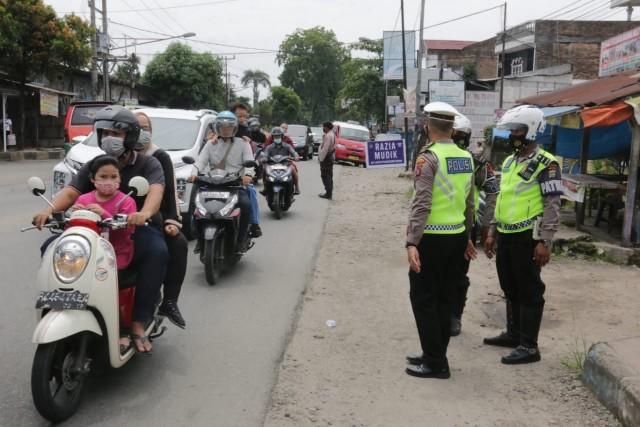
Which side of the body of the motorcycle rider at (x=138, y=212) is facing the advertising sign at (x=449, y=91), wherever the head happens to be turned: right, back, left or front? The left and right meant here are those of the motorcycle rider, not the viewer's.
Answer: back

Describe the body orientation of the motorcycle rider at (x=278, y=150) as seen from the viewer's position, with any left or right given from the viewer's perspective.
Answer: facing the viewer

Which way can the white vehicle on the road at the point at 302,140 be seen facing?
toward the camera

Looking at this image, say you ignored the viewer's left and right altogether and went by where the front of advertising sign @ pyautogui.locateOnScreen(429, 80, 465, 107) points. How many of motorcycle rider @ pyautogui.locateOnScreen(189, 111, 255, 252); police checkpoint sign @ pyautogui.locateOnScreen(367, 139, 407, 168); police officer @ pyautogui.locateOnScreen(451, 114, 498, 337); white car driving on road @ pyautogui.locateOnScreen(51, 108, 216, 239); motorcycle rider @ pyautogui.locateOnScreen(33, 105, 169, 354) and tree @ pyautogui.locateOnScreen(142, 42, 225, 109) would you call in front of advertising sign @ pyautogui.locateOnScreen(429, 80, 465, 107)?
5

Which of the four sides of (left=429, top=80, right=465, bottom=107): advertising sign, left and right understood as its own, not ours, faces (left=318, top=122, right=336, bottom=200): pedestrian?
front

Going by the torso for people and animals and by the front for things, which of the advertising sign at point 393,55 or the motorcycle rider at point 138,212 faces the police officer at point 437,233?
the advertising sign

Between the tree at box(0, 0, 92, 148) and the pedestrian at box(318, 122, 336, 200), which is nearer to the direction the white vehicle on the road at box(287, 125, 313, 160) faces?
the pedestrian

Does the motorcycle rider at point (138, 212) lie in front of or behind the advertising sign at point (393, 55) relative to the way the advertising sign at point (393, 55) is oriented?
in front

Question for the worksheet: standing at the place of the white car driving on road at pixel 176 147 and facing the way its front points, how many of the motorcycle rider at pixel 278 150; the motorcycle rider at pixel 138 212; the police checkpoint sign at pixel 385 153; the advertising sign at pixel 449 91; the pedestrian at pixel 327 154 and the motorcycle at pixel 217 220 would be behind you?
4

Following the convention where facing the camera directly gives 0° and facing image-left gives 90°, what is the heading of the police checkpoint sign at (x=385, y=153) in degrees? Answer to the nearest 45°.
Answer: approximately 0°

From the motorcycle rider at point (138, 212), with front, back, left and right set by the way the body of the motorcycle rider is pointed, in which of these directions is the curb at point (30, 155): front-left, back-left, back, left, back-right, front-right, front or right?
back-right

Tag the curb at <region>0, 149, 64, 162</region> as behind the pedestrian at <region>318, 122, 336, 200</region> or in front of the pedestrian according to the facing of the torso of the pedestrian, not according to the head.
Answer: in front

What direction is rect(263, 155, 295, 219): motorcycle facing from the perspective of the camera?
toward the camera

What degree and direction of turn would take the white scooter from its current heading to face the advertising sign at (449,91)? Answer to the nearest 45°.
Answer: approximately 180°
